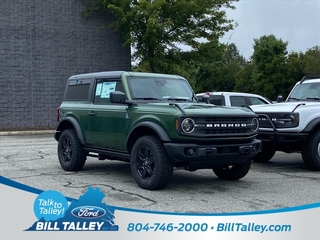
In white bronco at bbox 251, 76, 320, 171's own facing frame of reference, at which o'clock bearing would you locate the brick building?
The brick building is roughly at 3 o'clock from the white bronco.

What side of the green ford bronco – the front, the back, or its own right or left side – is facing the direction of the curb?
back

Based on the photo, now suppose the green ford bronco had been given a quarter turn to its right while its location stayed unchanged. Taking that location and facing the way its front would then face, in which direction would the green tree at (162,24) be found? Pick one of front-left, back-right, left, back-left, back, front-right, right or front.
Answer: back-right

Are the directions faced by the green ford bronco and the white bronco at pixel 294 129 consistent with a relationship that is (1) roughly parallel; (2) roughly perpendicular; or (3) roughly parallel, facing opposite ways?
roughly perpendicular

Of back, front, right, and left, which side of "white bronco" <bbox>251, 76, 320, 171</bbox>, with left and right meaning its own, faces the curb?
right

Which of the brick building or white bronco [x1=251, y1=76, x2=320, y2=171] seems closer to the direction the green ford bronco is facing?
the white bronco

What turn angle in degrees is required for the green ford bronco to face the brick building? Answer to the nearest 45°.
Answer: approximately 135° to its left

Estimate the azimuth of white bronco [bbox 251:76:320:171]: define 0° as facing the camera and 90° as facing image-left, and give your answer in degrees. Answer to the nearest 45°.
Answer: approximately 45°

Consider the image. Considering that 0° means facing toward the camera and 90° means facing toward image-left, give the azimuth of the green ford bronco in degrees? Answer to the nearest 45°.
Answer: approximately 315°
